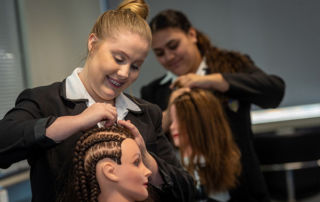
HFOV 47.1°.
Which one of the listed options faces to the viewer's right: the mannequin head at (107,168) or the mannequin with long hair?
the mannequin head

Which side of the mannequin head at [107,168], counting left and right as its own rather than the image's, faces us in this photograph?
right

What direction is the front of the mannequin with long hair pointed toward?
to the viewer's left

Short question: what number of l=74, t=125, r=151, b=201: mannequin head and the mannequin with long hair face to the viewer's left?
1

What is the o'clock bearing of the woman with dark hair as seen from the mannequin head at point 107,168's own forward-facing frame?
The woman with dark hair is roughly at 10 o'clock from the mannequin head.

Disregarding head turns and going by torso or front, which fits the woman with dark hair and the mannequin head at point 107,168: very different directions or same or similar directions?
very different directions

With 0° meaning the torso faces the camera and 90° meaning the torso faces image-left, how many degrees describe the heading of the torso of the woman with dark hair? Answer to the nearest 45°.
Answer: approximately 45°

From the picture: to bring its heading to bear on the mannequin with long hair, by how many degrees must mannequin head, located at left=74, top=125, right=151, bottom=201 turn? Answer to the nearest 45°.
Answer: approximately 45° to its left

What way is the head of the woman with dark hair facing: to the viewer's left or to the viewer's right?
to the viewer's left
